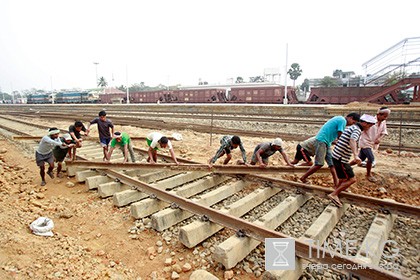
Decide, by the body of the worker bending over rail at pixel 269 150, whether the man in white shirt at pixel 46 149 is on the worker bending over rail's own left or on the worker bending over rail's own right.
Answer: on the worker bending over rail's own right

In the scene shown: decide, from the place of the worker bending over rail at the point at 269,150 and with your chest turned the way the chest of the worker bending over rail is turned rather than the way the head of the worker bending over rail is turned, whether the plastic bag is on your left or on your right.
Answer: on your right

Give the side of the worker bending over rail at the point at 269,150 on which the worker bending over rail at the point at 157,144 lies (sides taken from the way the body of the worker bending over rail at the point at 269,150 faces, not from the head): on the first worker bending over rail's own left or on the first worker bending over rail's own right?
on the first worker bending over rail's own right
